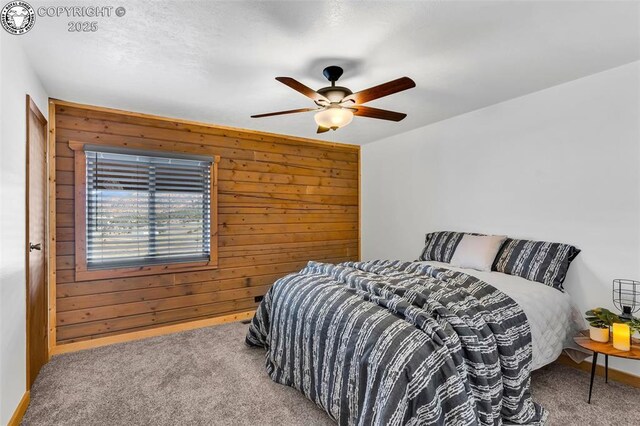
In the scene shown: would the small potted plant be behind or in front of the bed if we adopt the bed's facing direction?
behind

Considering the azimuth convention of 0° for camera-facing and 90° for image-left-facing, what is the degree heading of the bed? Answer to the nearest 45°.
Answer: approximately 45°

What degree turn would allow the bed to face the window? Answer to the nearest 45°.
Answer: approximately 45° to its right

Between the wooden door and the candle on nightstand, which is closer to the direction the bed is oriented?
the wooden door

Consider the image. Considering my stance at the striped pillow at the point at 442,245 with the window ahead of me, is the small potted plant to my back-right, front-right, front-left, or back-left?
back-left

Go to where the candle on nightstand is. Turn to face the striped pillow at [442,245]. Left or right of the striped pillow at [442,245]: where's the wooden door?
left
